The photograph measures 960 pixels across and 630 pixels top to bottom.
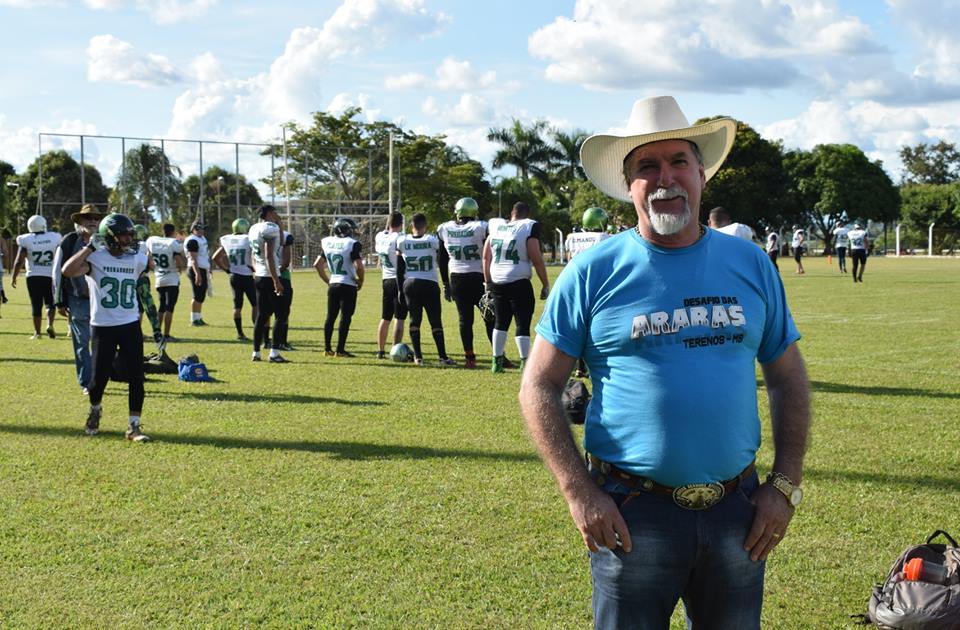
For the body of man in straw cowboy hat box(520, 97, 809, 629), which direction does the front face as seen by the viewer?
toward the camera

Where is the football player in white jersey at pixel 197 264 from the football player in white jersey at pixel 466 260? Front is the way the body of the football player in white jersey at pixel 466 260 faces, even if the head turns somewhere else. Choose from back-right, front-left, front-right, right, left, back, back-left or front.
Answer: front-left

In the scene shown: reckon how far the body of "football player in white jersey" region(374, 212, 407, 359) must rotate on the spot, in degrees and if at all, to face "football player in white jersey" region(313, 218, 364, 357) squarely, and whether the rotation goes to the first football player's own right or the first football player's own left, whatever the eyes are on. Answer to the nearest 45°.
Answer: approximately 135° to the first football player's own left

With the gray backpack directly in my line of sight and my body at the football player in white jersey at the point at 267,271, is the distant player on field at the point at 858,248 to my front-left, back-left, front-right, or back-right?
back-left

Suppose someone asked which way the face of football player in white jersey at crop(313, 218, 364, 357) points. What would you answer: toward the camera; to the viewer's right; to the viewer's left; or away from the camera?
away from the camera

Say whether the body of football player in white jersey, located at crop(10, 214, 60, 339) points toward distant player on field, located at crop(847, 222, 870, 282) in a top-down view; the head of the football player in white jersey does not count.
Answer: no

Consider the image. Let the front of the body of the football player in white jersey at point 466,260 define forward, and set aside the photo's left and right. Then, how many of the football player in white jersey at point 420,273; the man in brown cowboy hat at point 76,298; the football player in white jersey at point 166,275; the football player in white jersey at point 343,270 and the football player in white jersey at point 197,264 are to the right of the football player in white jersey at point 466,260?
0

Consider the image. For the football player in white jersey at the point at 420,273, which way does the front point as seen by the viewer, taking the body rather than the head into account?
away from the camera

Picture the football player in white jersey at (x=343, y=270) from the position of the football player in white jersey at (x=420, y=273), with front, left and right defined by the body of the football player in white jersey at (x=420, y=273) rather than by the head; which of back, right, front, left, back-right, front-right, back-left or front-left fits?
front-left

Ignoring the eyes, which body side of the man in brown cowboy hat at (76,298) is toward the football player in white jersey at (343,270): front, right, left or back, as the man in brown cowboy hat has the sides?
left

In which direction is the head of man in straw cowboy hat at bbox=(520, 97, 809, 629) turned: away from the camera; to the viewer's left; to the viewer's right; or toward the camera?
toward the camera
